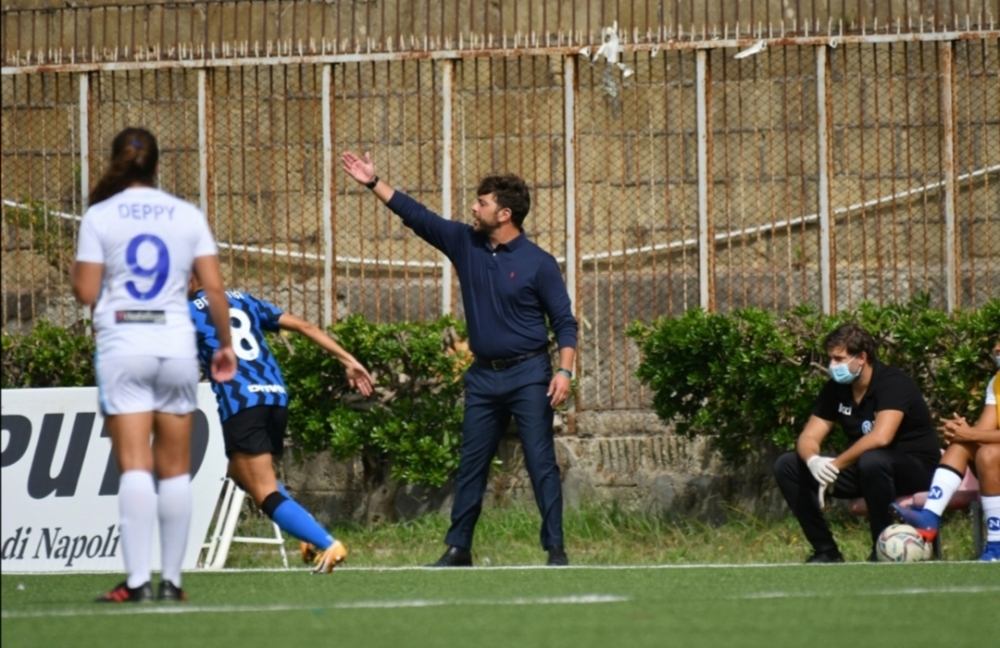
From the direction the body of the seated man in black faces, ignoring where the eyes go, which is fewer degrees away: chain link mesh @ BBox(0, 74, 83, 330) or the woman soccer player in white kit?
the woman soccer player in white kit

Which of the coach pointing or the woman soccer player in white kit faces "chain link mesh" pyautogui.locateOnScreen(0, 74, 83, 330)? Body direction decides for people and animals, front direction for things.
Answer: the woman soccer player in white kit

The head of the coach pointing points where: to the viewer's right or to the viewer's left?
to the viewer's left

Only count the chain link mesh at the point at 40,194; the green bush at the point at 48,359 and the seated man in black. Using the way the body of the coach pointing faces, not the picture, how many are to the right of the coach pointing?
2

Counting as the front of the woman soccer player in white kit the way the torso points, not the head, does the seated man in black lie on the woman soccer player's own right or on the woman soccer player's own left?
on the woman soccer player's own right

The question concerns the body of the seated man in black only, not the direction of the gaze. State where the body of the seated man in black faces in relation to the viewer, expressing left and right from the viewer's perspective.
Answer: facing the viewer and to the left of the viewer

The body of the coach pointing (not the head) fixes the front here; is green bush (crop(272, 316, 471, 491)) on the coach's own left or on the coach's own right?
on the coach's own right

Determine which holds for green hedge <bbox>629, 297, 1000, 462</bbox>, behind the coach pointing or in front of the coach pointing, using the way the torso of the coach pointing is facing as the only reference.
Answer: behind

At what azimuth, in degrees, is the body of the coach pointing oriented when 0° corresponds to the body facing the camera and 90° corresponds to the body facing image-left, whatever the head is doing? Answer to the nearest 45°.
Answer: approximately 45°

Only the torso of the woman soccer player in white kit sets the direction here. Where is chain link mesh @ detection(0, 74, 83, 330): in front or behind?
in front

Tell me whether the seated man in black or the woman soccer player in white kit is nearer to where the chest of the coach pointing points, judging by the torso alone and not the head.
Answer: the woman soccer player in white kit

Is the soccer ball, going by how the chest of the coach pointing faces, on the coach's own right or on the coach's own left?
on the coach's own left

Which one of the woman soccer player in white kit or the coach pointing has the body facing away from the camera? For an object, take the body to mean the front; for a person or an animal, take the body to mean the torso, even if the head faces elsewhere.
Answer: the woman soccer player in white kit

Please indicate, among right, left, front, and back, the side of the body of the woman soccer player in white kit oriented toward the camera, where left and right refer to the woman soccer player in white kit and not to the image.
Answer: back

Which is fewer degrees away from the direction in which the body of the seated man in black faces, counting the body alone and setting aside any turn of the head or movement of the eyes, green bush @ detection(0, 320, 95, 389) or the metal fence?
the green bush
